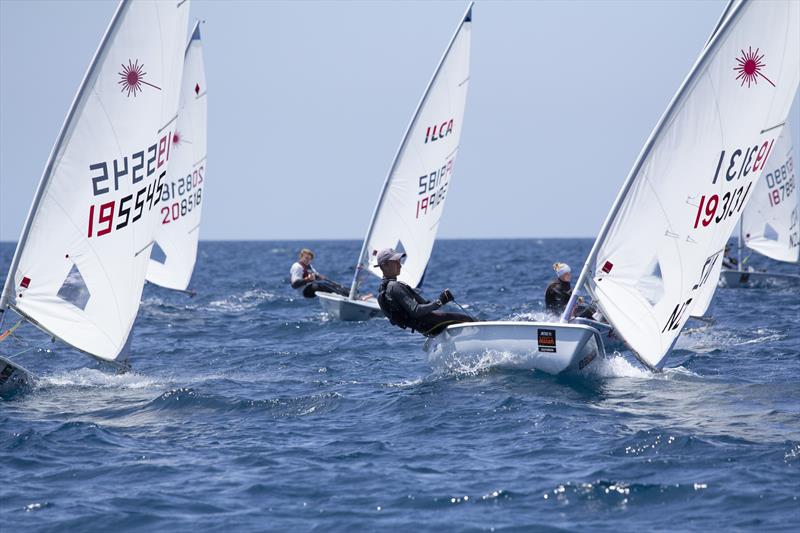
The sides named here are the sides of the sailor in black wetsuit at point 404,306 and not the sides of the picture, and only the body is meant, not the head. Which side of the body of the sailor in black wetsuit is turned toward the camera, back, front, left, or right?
right

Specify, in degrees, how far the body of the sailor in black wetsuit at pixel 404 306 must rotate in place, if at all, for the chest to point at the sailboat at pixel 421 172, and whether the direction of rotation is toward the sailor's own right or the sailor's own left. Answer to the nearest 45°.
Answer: approximately 90° to the sailor's own left

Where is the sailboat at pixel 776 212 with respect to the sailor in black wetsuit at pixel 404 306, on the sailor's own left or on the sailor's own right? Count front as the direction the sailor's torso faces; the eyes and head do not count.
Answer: on the sailor's own left
